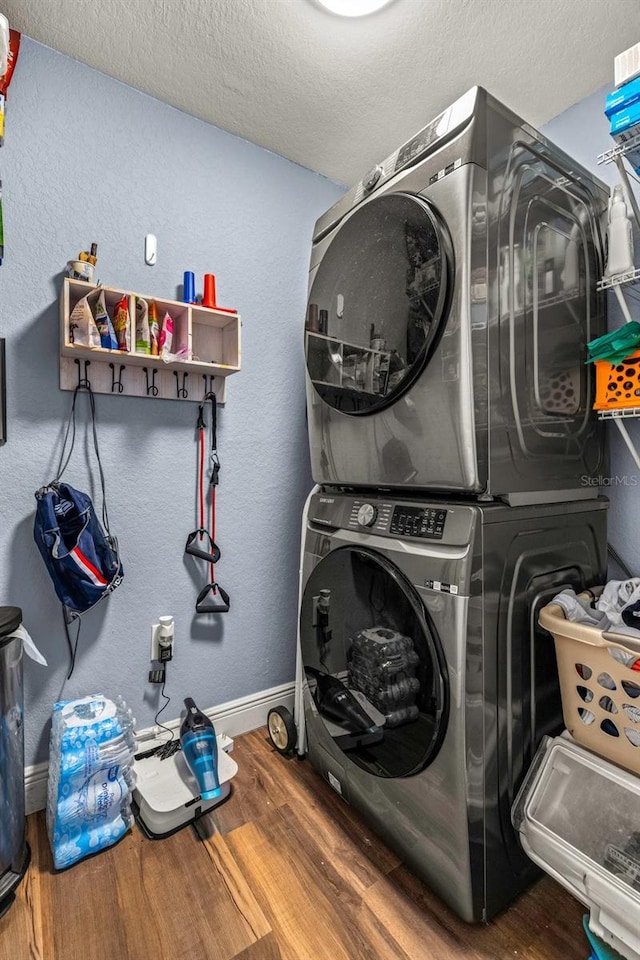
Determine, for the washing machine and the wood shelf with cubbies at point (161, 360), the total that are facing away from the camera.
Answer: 0

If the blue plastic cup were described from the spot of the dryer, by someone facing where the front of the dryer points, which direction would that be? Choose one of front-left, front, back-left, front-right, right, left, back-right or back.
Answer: front-right

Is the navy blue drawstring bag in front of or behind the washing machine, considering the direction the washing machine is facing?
in front

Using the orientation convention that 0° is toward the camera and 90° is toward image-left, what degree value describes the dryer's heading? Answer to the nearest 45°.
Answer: approximately 45°

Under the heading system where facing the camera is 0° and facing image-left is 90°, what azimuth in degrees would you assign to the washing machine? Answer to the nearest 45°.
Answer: approximately 45°

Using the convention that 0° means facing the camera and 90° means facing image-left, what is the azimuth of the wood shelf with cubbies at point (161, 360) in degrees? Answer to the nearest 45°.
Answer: approximately 315°

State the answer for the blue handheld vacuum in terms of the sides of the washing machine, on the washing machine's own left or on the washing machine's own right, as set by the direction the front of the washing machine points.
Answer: on the washing machine's own right
